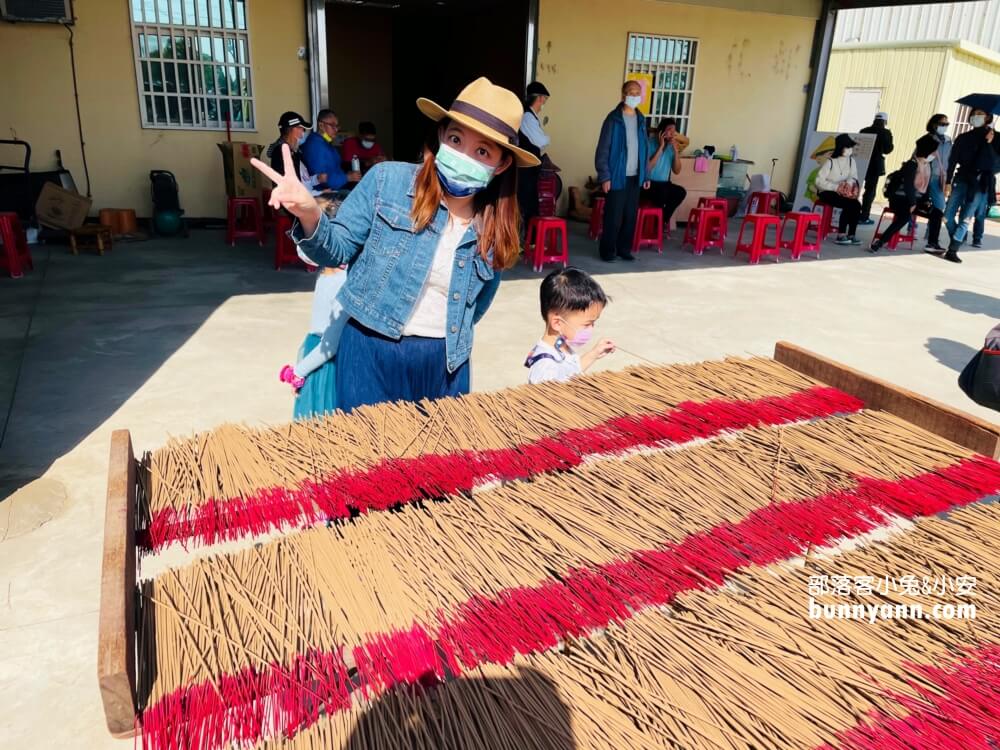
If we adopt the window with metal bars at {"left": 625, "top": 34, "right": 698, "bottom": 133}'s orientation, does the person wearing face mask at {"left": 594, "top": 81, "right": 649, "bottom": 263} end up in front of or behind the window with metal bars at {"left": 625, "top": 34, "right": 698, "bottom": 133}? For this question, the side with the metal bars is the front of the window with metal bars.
in front

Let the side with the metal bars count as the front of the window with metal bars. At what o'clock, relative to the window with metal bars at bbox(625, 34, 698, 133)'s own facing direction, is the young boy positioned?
The young boy is roughly at 12 o'clock from the window with metal bars.

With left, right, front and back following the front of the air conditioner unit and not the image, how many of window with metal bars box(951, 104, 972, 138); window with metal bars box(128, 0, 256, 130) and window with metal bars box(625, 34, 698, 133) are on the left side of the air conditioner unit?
3
